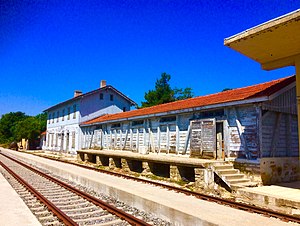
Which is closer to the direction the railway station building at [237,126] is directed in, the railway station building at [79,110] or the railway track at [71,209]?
the railway track

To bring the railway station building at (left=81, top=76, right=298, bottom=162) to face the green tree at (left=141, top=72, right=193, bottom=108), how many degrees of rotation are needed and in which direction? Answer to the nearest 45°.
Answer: approximately 135° to its right

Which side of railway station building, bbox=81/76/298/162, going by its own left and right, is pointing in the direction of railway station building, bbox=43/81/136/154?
right

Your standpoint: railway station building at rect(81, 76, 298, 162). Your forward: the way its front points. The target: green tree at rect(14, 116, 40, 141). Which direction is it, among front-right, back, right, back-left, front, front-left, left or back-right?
right

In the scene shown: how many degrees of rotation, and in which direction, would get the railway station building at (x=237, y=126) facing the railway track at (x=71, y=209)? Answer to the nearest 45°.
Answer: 0° — it already faces it

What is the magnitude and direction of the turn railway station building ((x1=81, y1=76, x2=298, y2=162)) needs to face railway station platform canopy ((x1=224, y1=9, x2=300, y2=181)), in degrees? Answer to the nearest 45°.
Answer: approximately 45° to its left

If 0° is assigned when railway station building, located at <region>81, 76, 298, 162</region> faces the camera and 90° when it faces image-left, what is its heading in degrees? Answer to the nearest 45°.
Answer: approximately 45°
